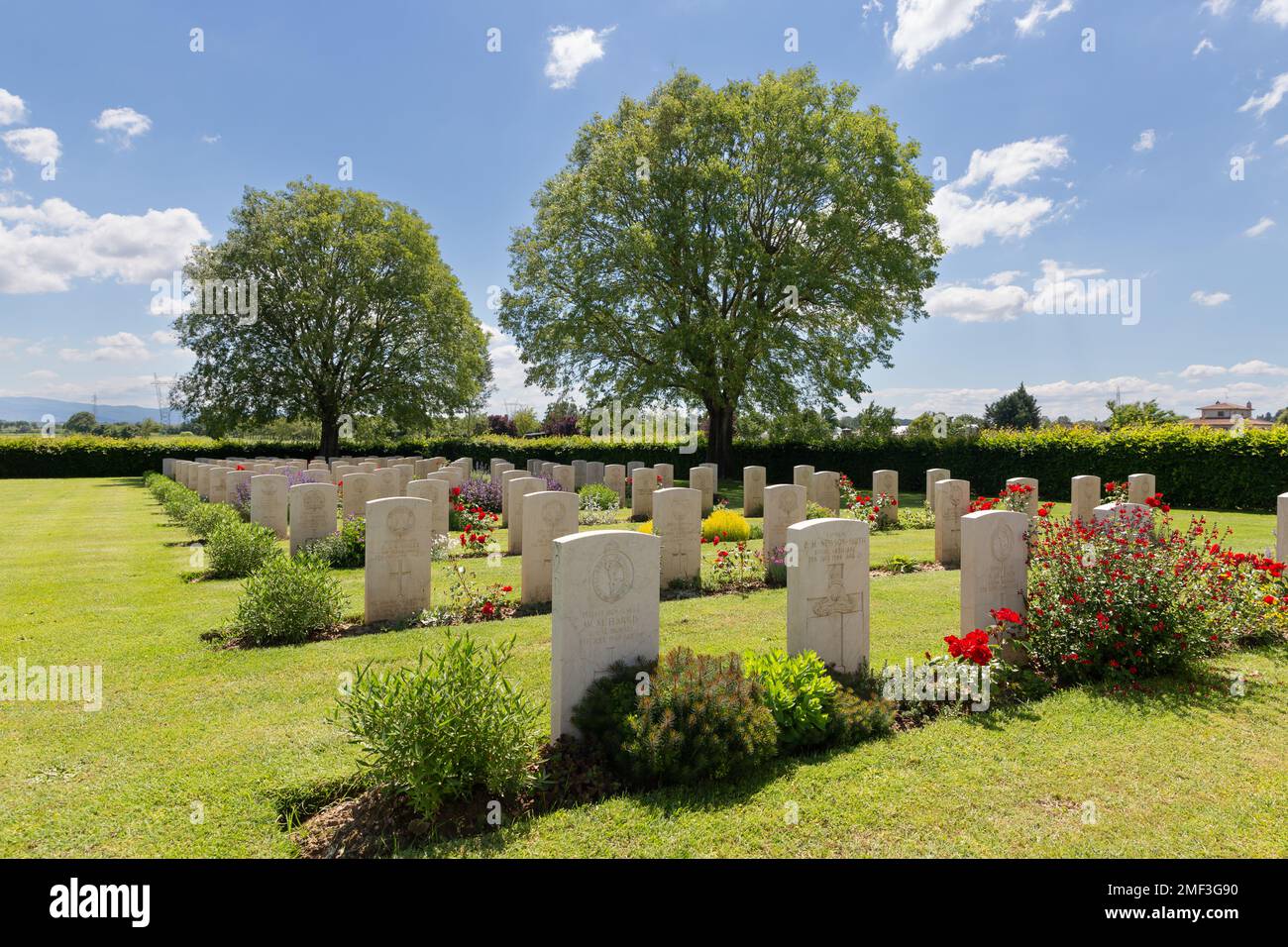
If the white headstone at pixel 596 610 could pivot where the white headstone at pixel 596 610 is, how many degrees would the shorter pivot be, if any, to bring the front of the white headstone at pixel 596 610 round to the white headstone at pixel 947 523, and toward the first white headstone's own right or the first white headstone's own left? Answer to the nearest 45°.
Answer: approximately 90° to the first white headstone's own left

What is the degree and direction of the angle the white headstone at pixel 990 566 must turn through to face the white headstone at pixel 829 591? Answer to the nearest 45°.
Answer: approximately 90° to its right

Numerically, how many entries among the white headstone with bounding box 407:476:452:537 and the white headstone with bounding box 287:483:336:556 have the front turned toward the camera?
2

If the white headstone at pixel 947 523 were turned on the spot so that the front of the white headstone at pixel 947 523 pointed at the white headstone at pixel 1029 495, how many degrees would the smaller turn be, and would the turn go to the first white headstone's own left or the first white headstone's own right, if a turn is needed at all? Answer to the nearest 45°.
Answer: approximately 90° to the first white headstone's own left

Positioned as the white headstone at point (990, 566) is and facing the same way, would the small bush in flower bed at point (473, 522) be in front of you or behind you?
behind

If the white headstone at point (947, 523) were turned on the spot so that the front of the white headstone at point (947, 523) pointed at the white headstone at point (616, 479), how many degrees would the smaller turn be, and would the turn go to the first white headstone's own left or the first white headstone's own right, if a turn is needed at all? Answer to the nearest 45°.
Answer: approximately 180°

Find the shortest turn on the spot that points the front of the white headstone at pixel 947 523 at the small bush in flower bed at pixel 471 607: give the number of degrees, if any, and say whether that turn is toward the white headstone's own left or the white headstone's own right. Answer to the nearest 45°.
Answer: approximately 90° to the white headstone's own right

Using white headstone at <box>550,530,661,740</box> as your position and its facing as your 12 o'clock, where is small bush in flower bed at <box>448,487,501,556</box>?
The small bush in flower bed is roughly at 7 o'clock from the white headstone.
